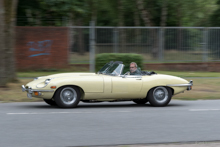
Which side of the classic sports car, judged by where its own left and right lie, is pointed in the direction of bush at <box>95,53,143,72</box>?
right

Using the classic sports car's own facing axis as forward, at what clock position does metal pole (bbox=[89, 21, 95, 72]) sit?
The metal pole is roughly at 3 o'clock from the classic sports car.

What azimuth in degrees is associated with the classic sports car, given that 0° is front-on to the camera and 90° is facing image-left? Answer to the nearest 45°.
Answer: approximately 90°

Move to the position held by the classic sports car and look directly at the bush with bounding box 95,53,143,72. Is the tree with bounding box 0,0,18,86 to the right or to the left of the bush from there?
left

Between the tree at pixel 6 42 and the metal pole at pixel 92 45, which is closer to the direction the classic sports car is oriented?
the tree

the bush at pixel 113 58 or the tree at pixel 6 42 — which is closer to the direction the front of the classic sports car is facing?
the tree
